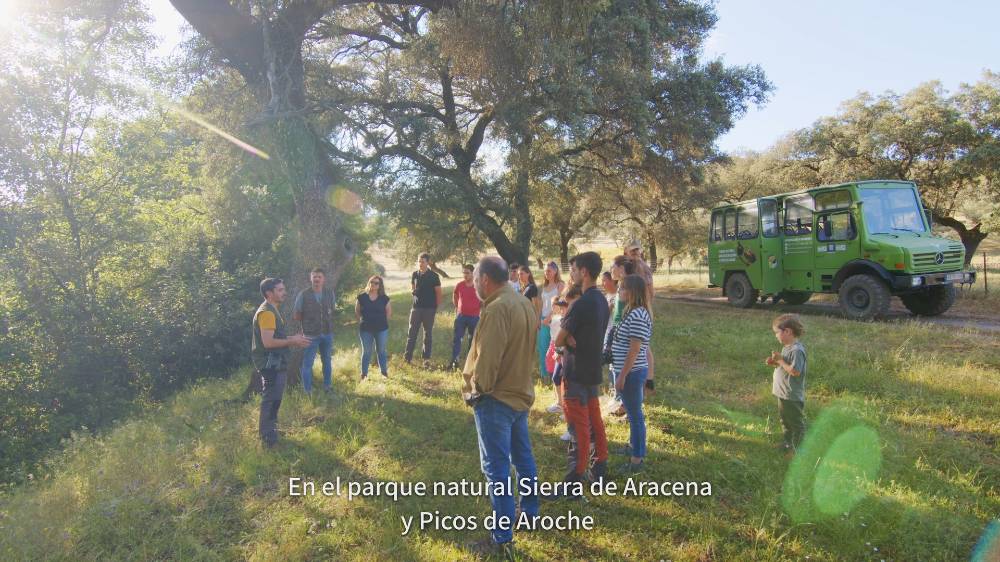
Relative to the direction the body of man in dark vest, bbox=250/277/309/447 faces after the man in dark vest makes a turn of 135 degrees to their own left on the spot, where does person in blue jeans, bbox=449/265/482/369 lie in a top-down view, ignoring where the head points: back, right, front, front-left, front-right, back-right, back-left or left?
right

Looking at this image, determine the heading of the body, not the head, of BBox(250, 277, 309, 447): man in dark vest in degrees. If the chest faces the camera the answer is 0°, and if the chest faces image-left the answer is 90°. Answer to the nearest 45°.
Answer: approximately 270°

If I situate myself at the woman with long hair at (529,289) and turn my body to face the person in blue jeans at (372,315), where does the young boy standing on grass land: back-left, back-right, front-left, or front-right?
back-left

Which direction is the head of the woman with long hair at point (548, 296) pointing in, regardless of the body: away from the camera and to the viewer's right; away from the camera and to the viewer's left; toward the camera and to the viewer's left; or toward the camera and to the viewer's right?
toward the camera and to the viewer's left

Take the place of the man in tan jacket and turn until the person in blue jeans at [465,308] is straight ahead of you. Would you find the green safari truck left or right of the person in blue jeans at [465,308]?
right

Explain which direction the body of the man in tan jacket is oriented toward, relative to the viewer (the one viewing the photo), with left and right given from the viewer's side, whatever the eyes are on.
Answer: facing away from the viewer and to the left of the viewer

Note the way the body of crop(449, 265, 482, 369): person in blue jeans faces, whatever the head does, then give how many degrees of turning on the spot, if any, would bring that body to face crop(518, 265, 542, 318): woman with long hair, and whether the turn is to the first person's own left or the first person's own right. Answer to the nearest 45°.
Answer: approximately 90° to the first person's own left

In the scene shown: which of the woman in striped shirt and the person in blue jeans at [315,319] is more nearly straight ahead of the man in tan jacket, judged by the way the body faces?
the person in blue jeans

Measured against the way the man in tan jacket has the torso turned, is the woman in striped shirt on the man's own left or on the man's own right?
on the man's own right

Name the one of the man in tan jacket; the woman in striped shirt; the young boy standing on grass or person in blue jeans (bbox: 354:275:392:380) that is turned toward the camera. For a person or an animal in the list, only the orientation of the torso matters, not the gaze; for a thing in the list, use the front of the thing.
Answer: the person in blue jeans

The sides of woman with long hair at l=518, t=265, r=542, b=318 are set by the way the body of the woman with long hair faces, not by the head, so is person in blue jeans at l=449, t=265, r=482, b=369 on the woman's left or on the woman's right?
on the woman's right
